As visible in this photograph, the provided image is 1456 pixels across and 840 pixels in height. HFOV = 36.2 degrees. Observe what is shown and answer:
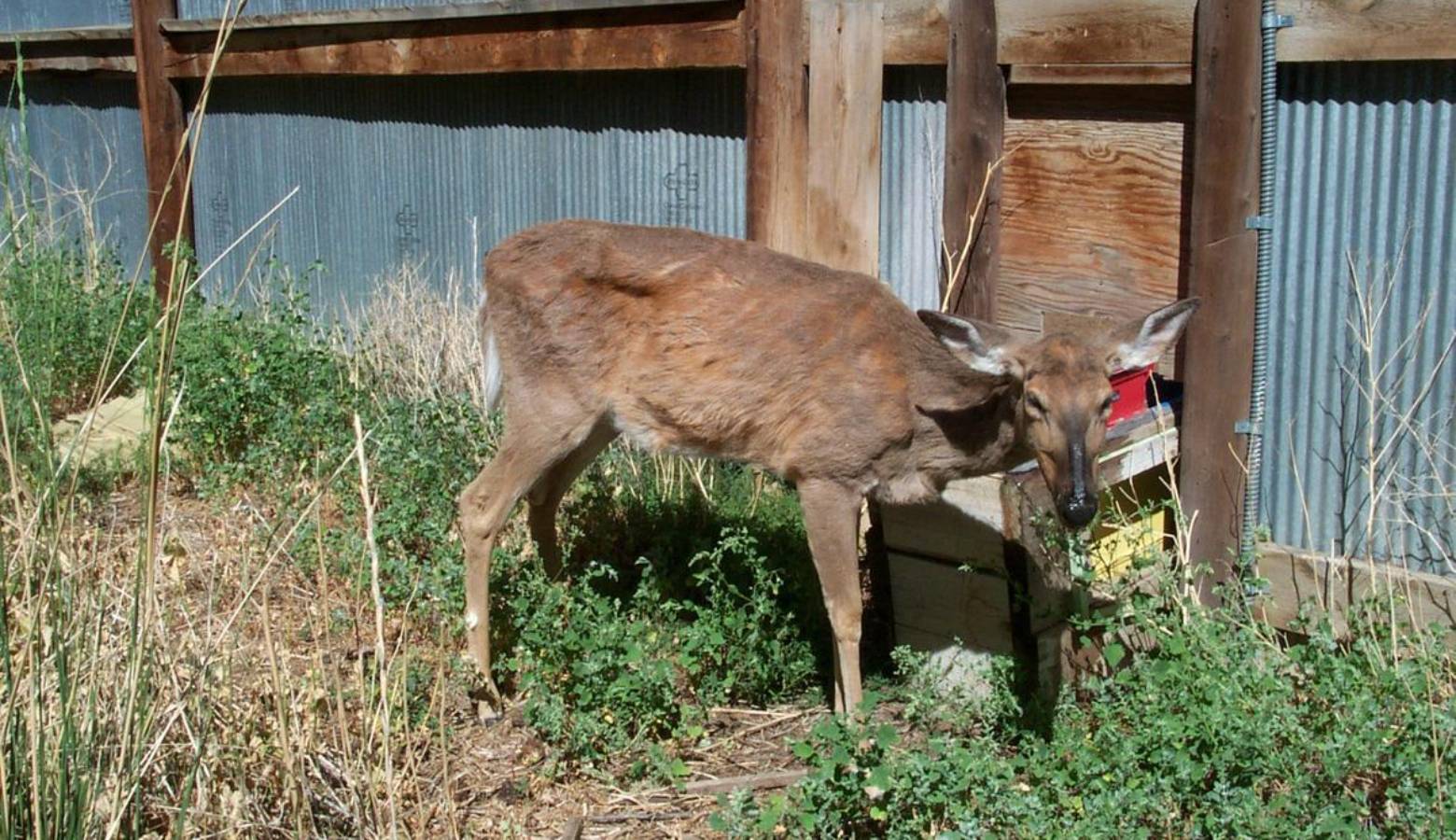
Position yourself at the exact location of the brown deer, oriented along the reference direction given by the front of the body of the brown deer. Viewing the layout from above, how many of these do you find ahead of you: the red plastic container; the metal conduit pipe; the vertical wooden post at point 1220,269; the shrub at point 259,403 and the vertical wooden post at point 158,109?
3

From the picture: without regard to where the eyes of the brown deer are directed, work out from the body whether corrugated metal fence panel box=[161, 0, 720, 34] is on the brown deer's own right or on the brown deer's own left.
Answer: on the brown deer's own left

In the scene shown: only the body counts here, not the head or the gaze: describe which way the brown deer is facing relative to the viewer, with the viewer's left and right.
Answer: facing to the right of the viewer

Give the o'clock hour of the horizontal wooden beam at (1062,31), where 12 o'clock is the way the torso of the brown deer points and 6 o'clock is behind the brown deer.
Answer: The horizontal wooden beam is roughly at 11 o'clock from the brown deer.

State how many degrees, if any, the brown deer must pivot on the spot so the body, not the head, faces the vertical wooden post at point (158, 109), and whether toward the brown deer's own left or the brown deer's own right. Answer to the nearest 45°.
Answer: approximately 135° to the brown deer's own left

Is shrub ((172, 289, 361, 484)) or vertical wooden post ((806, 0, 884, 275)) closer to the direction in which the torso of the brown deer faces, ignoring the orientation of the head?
the vertical wooden post
